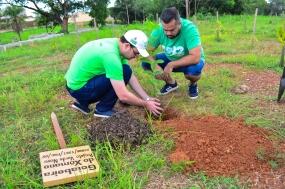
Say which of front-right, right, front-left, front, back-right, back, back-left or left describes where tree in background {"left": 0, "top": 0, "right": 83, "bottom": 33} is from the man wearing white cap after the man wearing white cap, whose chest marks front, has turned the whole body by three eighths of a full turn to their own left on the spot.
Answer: front-right

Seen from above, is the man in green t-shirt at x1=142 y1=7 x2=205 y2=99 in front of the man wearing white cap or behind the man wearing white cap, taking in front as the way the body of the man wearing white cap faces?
in front

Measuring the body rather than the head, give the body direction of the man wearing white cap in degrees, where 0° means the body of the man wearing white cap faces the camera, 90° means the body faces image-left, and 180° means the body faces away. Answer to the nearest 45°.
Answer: approximately 270°

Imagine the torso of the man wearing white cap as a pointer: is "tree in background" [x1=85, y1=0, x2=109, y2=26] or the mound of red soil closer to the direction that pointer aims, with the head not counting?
the mound of red soil

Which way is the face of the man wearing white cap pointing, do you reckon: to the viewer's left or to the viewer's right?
to the viewer's right

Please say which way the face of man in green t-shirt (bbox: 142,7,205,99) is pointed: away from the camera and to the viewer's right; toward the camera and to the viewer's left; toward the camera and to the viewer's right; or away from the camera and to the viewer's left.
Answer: toward the camera and to the viewer's left

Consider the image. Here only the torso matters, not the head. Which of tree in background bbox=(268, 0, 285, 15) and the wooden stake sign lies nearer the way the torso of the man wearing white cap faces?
the tree in background

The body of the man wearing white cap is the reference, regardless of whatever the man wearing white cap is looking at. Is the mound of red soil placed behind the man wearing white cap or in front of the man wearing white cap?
in front

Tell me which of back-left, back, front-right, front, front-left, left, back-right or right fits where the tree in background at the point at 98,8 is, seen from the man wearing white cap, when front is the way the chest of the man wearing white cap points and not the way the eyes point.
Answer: left

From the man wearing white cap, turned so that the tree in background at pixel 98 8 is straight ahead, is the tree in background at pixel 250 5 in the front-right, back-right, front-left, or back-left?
front-right

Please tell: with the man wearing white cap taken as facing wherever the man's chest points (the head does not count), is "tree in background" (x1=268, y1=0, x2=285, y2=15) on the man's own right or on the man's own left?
on the man's own left

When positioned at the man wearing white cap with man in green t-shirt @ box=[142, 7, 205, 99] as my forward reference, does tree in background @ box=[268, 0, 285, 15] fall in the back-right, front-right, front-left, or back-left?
front-left
